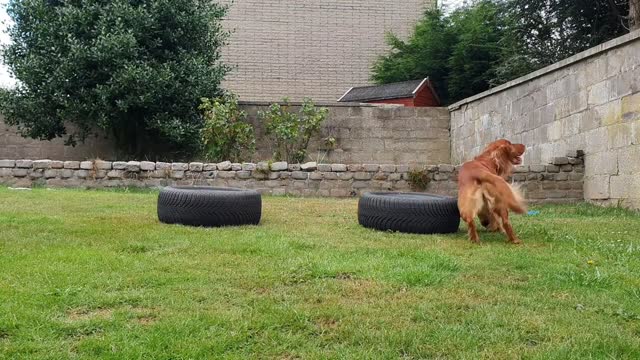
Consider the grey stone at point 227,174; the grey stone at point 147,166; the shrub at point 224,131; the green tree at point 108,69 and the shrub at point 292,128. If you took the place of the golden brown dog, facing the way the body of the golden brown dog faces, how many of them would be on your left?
5

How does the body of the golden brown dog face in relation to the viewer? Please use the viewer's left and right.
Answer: facing away from the viewer and to the right of the viewer

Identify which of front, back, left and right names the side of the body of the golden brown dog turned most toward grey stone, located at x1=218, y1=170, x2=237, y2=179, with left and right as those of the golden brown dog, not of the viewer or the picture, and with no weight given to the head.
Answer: left

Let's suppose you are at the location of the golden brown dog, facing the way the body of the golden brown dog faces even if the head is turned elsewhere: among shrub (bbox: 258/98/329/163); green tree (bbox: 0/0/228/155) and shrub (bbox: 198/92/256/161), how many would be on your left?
3

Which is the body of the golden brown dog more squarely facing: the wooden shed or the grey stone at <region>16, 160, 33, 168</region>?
the wooden shed

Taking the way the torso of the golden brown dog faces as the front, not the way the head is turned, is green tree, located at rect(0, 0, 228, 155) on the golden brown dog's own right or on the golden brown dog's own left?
on the golden brown dog's own left

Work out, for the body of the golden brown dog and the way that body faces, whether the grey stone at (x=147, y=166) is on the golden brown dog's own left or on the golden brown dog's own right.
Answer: on the golden brown dog's own left

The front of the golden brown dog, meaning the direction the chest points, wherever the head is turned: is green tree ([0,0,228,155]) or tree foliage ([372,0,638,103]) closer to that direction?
the tree foliage

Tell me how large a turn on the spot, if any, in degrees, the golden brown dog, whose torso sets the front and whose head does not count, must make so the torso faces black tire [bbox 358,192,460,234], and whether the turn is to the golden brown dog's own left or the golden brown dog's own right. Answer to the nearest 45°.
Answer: approximately 90° to the golden brown dog's own left

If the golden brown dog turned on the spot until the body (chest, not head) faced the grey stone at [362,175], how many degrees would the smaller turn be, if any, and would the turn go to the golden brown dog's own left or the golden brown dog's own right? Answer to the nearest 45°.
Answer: approximately 90° to the golden brown dog's own left

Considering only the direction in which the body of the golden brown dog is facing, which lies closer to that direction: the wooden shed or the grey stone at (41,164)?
the wooden shed
